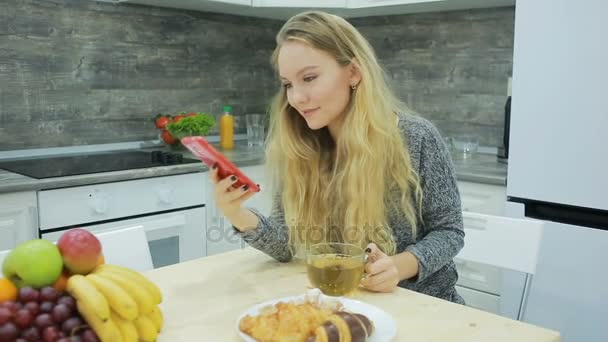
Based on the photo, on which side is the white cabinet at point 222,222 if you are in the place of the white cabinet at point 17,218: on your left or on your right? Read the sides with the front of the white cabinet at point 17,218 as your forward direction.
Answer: on your left

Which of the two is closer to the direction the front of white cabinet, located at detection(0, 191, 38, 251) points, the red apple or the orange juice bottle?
the red apple

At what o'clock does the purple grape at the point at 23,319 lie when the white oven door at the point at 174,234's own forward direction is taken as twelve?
The purple grape is roughly at 2 o'clock from the white oven door.

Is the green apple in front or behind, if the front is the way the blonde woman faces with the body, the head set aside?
in front

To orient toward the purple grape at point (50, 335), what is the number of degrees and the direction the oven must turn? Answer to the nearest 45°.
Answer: approximately 45° to its right

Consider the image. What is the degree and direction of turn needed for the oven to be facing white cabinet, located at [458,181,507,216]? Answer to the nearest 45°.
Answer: approximately 45° to its left
